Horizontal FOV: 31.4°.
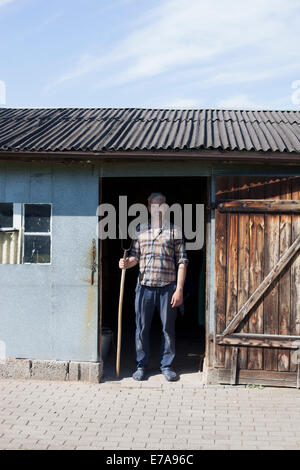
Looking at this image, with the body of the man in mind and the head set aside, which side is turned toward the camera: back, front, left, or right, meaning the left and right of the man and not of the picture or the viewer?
front
